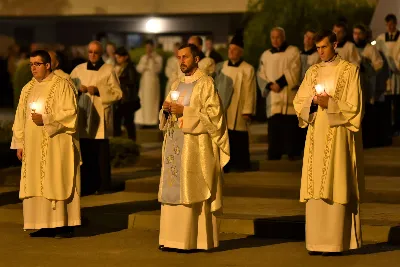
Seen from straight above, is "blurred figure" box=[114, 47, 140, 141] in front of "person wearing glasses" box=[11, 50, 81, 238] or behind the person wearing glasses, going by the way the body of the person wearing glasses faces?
behind

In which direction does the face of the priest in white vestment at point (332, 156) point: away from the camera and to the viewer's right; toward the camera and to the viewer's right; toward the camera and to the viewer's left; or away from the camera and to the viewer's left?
toward the camera and to the viewer's left

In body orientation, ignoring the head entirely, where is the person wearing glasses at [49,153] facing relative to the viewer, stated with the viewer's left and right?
facing the viewer and to the left of the viewer

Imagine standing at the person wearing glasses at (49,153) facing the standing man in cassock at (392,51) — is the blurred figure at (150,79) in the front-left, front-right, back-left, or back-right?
front-left

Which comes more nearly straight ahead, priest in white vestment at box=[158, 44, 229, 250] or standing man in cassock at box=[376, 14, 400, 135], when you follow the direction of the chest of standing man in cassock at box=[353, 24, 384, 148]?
the priest in white vestment

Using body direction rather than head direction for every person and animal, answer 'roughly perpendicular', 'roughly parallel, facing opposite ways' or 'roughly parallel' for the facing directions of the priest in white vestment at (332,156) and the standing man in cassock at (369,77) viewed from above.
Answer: roughly parallel

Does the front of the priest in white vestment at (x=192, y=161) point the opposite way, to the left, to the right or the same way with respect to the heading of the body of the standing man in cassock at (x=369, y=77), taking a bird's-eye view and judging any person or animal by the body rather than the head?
the same way
